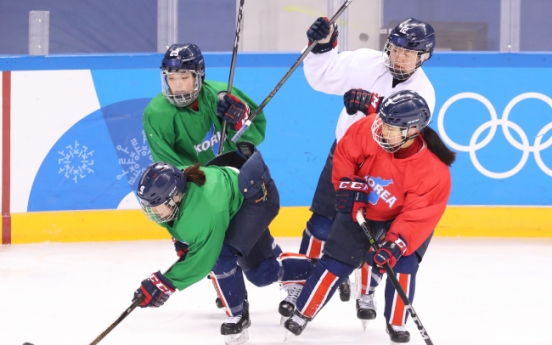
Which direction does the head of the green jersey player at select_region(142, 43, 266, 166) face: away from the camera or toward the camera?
toward the camera

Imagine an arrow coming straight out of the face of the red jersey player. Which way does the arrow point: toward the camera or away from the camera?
toward the camera

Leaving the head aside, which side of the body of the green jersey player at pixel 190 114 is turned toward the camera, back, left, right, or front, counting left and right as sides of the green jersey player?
front

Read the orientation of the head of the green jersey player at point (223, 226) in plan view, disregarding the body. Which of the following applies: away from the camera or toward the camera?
toward the camera

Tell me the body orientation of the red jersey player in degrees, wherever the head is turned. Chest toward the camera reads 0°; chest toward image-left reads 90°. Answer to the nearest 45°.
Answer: approximately 45°

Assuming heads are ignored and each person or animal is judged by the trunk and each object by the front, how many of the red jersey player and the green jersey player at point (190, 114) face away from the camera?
0

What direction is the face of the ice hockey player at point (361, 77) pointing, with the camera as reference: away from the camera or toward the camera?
toward the camera

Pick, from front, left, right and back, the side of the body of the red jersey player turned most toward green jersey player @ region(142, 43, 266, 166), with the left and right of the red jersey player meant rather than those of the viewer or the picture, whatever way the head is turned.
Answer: right
